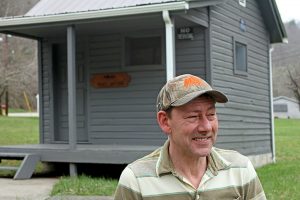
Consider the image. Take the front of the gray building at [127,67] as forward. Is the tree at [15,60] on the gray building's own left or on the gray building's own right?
on the gray building's own right

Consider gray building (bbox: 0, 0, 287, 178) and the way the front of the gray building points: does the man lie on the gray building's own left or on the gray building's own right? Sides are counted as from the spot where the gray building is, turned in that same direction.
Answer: on the gray building's own left

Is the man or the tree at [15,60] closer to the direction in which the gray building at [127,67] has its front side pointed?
the man

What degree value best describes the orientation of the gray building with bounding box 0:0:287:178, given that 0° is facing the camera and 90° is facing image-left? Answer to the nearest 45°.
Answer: approximately 45°
